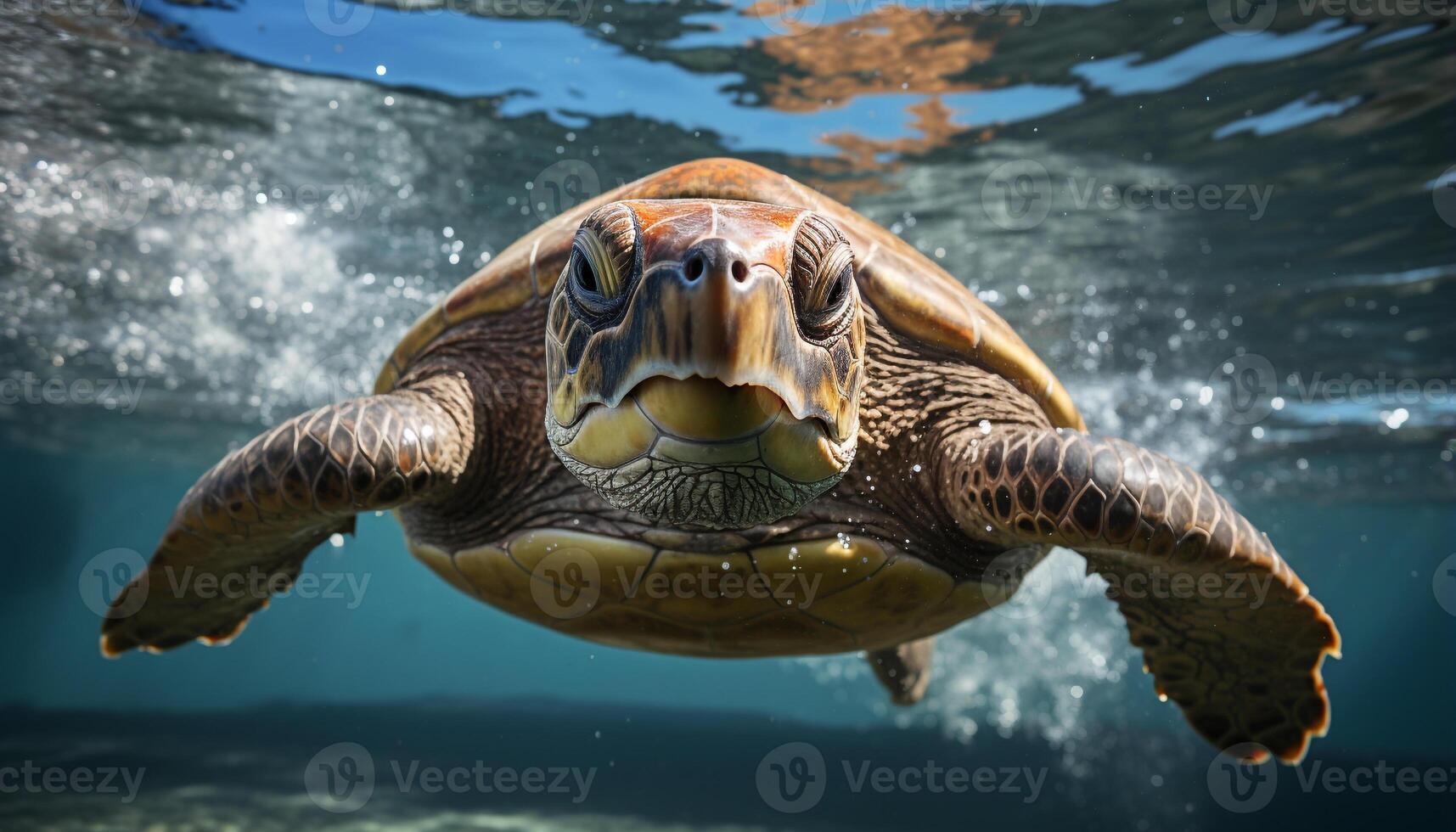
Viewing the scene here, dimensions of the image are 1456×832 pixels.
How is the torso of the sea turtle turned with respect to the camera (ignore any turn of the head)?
toward the camera
